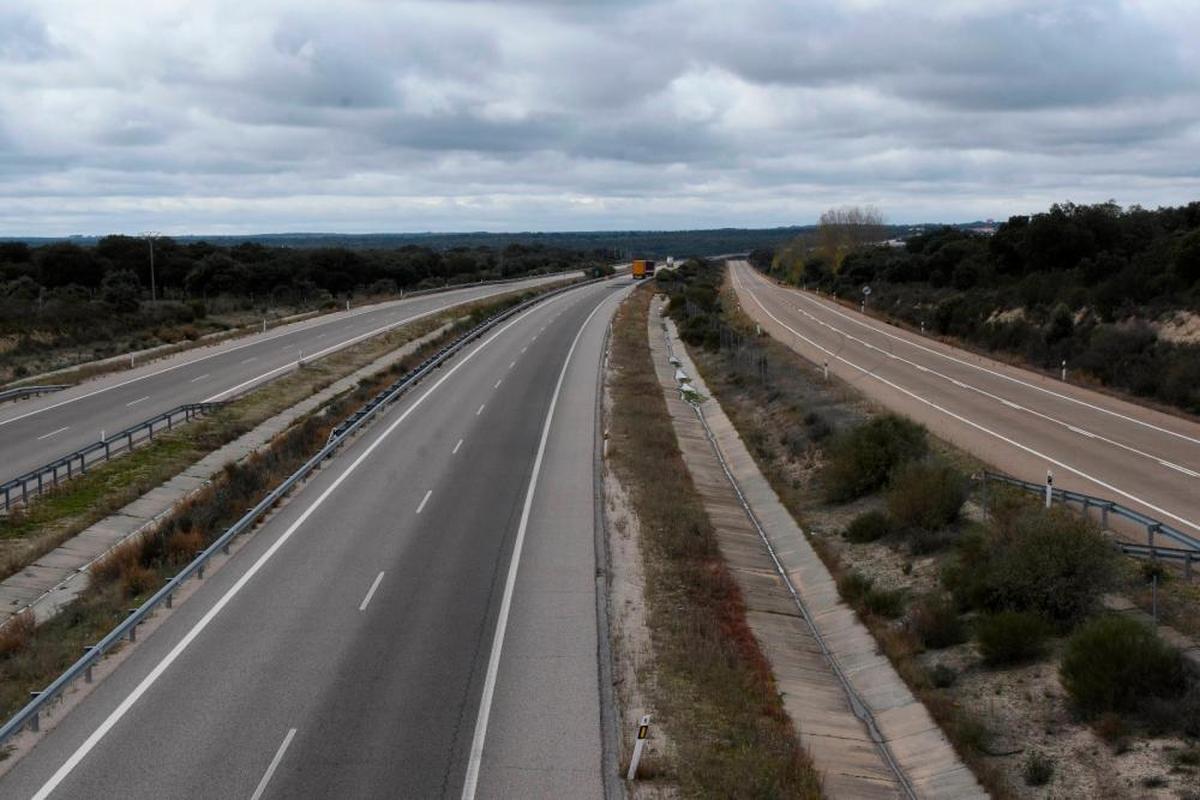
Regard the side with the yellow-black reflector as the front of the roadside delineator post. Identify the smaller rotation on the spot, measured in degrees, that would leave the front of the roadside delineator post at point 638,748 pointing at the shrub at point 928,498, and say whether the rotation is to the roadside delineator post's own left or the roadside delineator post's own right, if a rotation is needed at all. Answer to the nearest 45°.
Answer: approximately 135° to the roadside delineator post's own left

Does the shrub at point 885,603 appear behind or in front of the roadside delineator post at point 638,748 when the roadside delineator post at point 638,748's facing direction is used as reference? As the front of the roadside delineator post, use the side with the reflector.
behind

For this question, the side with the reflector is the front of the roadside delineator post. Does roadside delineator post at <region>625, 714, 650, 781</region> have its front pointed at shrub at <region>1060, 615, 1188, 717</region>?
no

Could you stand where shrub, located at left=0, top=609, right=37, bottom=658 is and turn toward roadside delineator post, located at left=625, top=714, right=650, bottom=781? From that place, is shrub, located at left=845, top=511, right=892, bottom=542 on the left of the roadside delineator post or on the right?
left

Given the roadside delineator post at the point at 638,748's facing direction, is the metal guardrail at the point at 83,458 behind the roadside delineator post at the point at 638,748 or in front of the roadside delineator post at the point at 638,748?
behind

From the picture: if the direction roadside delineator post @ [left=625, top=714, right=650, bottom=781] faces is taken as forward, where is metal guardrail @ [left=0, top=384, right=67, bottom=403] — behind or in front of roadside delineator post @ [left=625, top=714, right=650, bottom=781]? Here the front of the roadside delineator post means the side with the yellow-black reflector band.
behind

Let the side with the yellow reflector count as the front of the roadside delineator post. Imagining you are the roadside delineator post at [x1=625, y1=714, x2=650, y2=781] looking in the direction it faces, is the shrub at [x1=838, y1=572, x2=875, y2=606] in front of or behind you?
behind

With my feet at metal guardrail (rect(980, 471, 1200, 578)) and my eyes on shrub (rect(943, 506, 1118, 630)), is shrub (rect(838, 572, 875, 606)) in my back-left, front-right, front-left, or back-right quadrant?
front-right

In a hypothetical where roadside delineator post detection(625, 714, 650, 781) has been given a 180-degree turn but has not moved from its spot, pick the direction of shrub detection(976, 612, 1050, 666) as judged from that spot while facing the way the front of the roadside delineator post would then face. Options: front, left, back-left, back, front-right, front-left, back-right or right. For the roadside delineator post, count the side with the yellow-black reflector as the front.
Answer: front-right

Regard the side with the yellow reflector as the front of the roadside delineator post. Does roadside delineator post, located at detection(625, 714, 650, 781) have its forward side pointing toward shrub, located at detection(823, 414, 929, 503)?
no

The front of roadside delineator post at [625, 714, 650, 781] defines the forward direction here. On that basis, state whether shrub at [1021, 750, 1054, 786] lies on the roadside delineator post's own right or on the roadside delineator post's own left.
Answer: on the roadside delineator post's own left

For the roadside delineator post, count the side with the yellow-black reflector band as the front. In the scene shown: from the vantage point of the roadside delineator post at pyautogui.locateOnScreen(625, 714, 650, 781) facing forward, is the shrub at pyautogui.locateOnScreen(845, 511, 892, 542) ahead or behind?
behind

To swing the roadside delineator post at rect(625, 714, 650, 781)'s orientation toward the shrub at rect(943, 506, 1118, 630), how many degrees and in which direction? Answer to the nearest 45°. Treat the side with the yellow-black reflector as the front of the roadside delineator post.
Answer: approximately 135° to its left

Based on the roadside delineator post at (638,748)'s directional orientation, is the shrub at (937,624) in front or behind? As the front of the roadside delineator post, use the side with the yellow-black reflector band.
behind

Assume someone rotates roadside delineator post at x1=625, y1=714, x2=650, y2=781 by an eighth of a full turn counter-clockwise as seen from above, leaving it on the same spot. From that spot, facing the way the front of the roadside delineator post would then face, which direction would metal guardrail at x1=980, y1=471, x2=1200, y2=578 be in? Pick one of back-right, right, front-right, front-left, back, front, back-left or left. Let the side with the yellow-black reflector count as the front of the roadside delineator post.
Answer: left

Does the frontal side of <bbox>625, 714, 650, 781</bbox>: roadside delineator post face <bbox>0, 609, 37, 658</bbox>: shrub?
no

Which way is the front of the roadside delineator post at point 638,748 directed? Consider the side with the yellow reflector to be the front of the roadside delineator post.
toward the camera

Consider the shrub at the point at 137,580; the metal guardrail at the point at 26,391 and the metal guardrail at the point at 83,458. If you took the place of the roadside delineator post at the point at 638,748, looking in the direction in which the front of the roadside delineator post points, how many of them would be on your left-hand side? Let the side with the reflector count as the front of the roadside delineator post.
0

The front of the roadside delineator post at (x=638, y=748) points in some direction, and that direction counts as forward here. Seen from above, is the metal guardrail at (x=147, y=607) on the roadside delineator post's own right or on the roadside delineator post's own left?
on the roadside delineator post's own right
